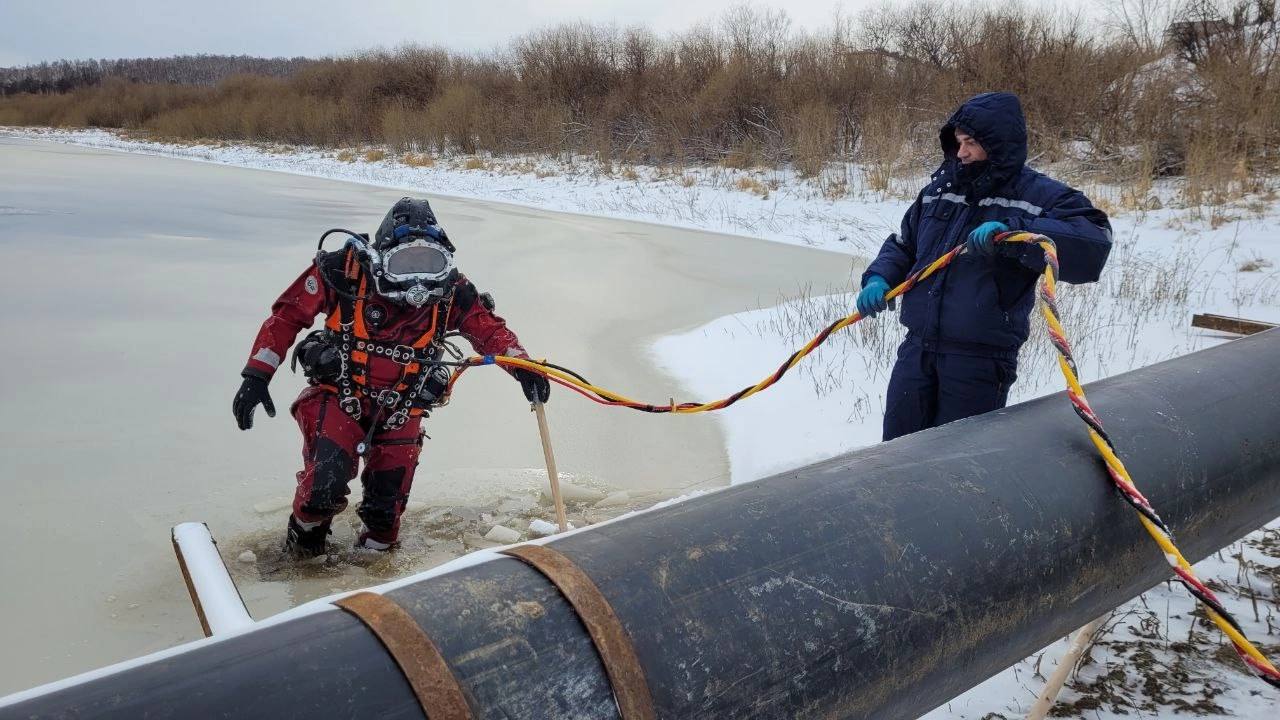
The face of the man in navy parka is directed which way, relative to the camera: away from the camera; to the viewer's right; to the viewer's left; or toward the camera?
to the viewer's left

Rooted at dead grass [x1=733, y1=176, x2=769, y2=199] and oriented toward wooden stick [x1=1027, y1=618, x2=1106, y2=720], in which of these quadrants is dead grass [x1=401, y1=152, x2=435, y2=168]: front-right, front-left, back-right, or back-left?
back-right

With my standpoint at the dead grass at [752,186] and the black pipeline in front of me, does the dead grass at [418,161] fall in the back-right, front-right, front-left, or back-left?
back-right

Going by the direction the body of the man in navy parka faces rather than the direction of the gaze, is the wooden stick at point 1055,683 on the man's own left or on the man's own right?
on the man's own left

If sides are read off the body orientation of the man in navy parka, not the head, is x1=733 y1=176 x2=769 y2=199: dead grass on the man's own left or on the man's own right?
on the man's own right

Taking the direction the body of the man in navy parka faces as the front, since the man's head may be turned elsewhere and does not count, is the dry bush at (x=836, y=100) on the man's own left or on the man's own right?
on the man's own right

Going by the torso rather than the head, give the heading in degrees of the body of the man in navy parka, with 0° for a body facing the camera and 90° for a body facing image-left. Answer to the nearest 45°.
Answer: approximately 45°

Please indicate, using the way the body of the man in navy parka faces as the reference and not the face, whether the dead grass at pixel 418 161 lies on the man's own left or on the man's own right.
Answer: on the man's own right

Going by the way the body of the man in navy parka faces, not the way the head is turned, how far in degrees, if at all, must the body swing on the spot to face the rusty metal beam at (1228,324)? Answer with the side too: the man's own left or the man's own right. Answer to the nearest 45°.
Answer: approximately 135° to the man's own right
